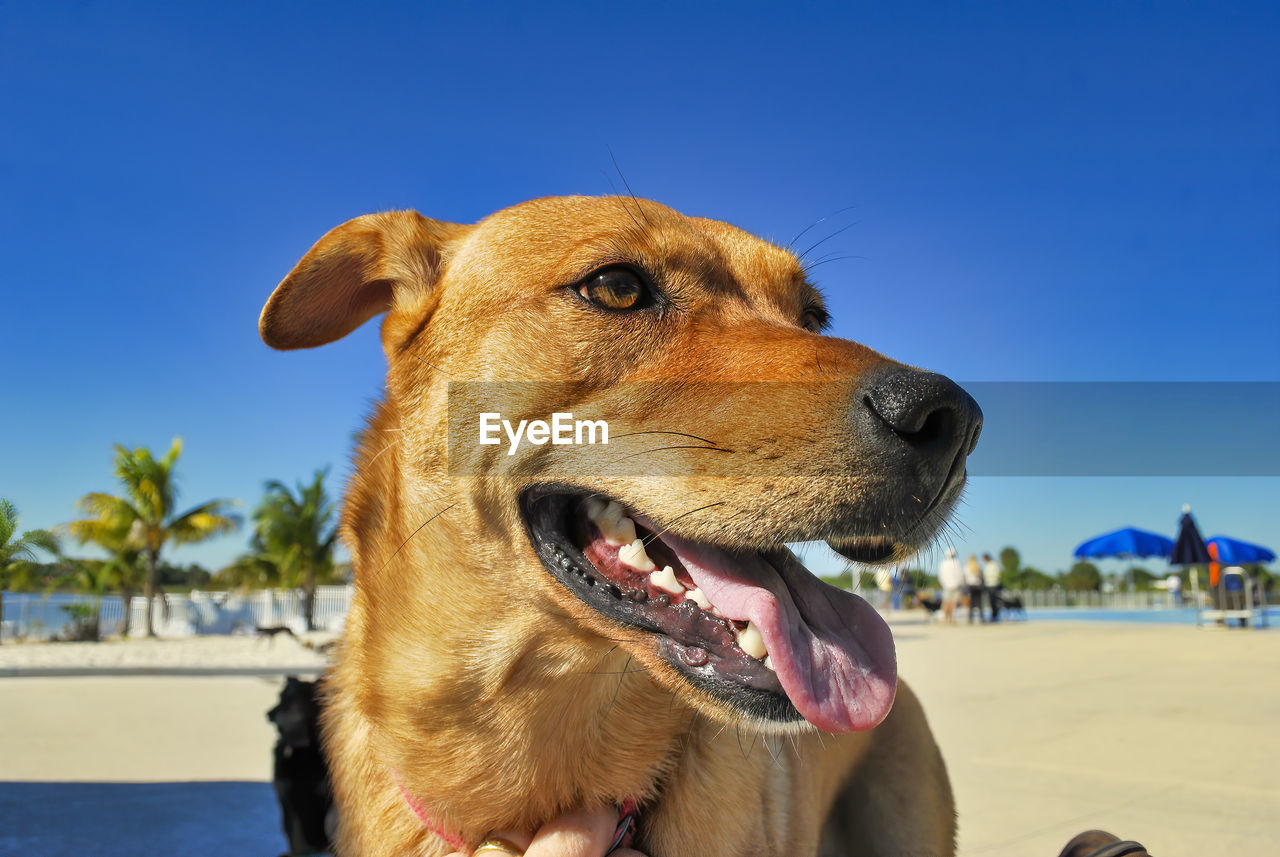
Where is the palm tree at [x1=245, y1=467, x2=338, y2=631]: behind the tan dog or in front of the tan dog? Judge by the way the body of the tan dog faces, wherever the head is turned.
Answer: behind

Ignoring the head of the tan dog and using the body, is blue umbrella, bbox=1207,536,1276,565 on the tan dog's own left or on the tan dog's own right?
on the tan dog's own left

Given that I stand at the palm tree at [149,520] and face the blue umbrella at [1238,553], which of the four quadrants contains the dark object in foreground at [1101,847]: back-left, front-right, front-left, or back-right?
front-right

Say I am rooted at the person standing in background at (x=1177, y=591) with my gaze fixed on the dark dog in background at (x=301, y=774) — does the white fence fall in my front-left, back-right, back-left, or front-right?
front-right

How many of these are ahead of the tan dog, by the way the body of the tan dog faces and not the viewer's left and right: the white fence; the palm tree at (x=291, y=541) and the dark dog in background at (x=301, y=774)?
0

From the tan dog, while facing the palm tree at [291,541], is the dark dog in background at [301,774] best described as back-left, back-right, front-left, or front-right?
front-left

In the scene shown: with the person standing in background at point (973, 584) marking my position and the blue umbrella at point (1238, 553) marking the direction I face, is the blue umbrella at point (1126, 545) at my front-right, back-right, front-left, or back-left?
front-left

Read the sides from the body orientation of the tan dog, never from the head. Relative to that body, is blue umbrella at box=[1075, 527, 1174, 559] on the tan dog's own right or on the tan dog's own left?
on the tan dog's own left

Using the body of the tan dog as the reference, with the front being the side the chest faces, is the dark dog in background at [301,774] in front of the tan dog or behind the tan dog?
behind

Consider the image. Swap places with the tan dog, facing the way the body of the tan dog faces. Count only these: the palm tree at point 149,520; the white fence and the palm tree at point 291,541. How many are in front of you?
0

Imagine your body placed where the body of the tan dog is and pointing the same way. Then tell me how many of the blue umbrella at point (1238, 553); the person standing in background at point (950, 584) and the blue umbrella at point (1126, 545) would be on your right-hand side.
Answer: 0

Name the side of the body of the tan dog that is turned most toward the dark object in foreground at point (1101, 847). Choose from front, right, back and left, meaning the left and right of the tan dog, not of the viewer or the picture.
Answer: left

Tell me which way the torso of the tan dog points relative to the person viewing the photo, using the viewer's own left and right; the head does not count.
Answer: facing the viewer and to the right of the viewer
